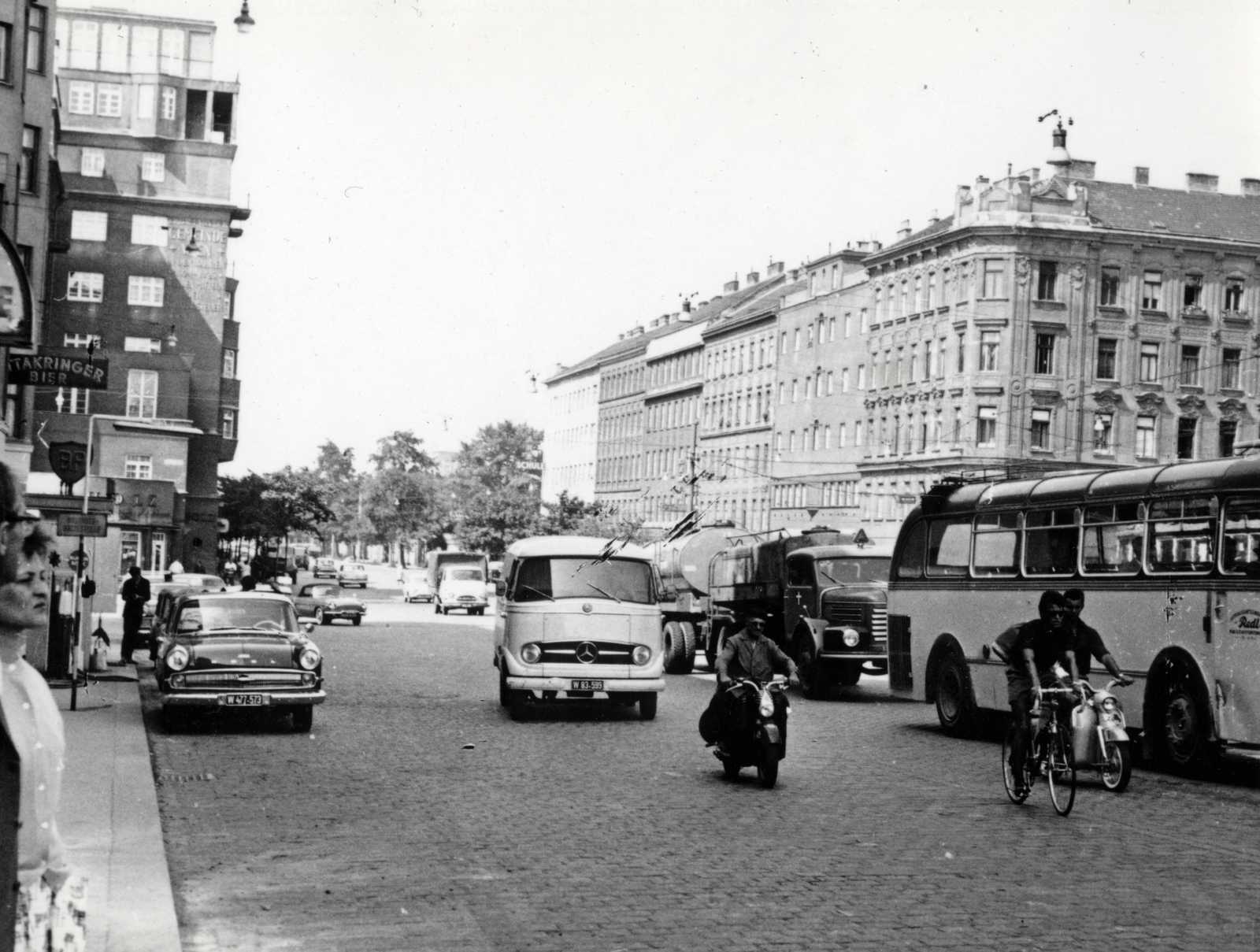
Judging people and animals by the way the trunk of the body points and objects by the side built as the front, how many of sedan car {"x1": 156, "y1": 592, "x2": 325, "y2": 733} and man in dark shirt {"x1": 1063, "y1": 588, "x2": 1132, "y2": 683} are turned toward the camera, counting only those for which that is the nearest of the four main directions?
2

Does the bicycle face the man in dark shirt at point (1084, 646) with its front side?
no

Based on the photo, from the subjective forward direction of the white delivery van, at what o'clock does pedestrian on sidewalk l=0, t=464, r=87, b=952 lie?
The pedestrian on sidewalk is roughly at 12 o'clock from the white delivery van.

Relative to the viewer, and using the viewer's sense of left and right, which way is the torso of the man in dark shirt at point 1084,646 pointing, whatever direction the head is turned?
facing the viewer

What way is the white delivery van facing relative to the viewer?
toward the camera

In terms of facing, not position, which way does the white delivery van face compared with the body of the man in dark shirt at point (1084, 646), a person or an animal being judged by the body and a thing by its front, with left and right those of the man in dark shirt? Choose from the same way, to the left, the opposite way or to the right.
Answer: the same way

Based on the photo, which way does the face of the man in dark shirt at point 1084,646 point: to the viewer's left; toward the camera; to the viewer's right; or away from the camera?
toward the camera

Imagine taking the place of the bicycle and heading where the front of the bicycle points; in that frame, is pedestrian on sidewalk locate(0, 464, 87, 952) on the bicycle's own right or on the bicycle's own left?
on the bicycle's own right

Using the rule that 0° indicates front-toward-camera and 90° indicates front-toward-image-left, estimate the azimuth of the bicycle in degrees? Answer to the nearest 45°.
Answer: approximately 315°

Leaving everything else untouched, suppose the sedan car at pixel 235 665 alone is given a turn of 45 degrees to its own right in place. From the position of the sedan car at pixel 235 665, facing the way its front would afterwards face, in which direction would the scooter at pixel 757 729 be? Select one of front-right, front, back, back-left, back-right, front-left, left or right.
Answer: left

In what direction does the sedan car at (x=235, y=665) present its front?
toward the camera
